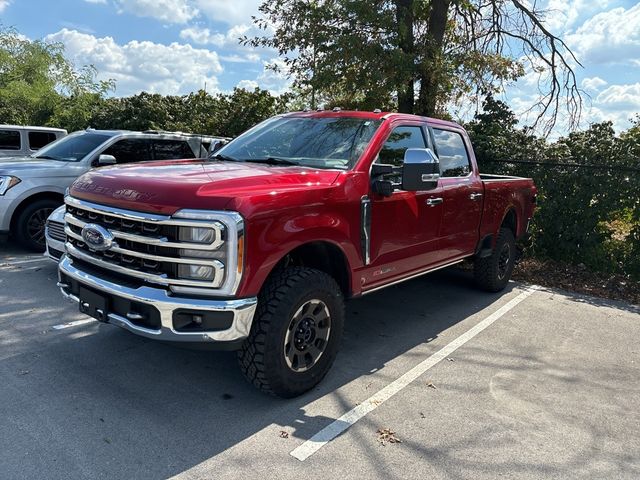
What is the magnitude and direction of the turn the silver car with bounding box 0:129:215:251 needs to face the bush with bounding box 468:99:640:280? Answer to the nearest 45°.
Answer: approximately 135° to its left

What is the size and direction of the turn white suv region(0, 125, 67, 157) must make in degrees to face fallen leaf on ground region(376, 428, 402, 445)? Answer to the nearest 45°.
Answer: approximately 90° to its left

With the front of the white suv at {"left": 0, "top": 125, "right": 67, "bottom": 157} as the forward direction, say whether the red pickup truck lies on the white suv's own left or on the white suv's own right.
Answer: on the white suv's own left

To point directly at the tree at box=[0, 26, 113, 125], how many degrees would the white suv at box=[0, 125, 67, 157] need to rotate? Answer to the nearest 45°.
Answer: approximately 90° to its right

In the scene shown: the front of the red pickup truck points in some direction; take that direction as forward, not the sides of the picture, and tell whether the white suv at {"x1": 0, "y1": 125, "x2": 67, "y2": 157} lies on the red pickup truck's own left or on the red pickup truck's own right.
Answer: on the red pickup truck's own right

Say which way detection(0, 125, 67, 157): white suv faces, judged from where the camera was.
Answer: facing to the left of the viewer

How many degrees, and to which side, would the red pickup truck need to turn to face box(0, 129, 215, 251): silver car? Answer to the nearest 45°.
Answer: approximately 90° to its right

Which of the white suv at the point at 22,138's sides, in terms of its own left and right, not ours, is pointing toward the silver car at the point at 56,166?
left

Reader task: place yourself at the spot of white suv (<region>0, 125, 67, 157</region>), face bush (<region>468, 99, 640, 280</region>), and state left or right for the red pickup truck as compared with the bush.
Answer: right

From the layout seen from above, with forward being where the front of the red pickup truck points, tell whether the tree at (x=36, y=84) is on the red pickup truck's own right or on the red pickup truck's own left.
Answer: on the red pickup truck's own right

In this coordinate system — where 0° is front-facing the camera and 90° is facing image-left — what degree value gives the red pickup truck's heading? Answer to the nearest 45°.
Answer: approximately 45°
